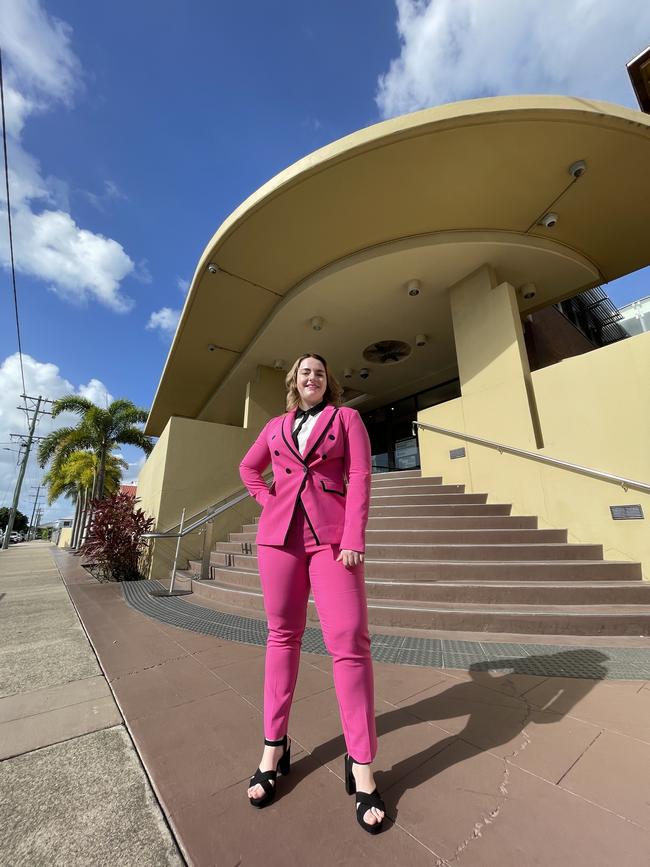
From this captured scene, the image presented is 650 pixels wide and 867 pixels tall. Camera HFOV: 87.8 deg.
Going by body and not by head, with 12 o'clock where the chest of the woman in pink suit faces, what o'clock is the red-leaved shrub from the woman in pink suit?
The red-leaved shrub is roughly at 5 o'clock from the woman in pink suit.

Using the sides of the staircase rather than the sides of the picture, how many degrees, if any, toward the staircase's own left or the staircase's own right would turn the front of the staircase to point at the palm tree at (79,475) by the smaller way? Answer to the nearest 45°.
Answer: approximately 135° to the staircase's own right

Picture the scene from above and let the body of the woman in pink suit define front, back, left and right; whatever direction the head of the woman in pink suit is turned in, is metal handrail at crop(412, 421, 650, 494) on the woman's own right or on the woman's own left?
on the woman's own left

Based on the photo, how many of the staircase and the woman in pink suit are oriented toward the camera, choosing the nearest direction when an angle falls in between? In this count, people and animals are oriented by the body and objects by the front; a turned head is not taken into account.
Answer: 2

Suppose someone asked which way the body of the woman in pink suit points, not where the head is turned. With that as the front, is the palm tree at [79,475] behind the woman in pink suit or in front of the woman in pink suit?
behind

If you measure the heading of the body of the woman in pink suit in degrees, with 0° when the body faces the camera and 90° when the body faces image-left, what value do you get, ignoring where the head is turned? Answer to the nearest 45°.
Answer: approximately 0°

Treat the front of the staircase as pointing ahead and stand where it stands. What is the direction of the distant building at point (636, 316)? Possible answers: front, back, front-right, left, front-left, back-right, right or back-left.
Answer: back-left

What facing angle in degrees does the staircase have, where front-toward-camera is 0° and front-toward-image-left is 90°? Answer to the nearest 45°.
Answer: approximately 0°
